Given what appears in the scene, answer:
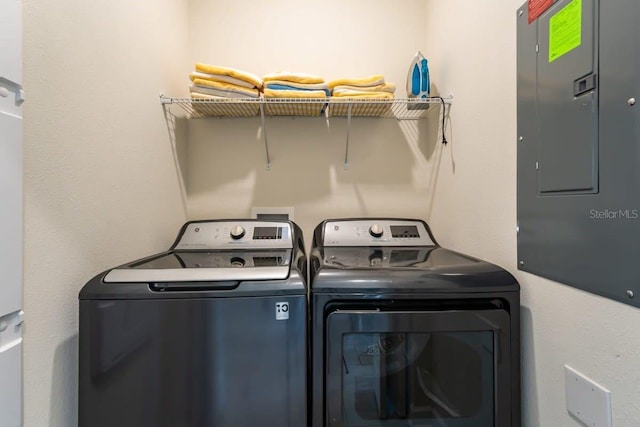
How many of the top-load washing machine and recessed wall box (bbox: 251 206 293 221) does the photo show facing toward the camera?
2

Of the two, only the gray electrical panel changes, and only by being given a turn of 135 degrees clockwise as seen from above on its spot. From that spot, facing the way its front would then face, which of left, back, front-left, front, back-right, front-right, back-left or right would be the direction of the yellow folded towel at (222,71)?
left

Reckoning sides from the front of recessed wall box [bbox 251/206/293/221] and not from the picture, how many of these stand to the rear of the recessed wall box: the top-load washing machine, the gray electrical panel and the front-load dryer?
0

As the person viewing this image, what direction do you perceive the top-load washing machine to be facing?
facing the viewer

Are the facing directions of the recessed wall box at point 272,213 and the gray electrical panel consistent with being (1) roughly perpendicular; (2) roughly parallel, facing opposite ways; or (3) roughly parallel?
roughly perpendicular

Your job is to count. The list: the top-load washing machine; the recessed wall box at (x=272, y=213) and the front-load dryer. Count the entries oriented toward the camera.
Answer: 3

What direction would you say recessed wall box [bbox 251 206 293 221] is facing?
toward the camera

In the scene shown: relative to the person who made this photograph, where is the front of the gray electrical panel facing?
facing the viewer and to the left of the viewer

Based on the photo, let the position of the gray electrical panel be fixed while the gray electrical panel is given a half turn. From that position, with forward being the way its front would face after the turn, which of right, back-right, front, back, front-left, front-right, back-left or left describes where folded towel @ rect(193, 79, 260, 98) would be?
back-left

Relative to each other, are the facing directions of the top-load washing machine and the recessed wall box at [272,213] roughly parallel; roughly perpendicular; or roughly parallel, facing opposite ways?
roughly parallel

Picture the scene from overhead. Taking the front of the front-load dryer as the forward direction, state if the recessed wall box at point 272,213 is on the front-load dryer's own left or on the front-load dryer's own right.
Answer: on the front-load dryer's own right

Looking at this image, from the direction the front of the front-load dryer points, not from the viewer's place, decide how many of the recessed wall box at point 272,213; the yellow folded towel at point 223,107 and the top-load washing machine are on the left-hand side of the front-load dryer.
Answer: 0
